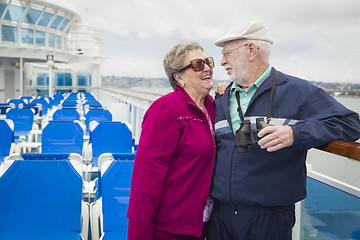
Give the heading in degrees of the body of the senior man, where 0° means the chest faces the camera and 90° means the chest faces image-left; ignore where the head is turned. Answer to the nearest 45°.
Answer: approximately 45°

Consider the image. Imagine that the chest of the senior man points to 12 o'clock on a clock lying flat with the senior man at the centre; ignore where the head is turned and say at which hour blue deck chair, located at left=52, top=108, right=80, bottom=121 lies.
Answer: The blue deck chair is roughly at 3 o'clock from the senior man.

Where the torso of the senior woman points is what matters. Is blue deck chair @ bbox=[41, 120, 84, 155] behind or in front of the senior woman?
behind

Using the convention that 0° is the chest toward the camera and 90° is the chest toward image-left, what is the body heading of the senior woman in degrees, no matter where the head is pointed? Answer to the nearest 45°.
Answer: approximately 315°

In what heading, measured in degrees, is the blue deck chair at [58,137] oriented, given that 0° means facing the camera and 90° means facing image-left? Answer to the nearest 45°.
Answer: approximately 0°

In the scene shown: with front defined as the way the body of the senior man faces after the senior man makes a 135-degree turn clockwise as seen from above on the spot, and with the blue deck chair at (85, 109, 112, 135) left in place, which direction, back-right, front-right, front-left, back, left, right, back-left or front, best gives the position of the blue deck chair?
front-left

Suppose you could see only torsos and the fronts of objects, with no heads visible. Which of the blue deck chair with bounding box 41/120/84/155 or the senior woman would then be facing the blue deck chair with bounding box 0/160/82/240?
the blue deck chair with bounding box 41/120/84/155

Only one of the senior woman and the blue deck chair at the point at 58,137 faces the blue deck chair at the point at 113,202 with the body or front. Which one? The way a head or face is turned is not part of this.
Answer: the blue deck chair at the point at 58,137
